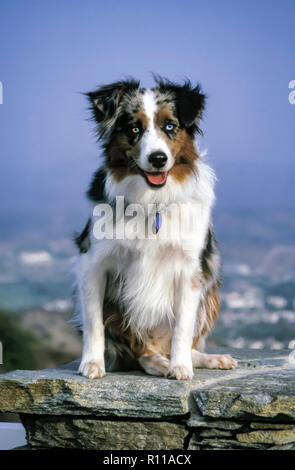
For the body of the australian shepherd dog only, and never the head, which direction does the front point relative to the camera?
toward the camera
